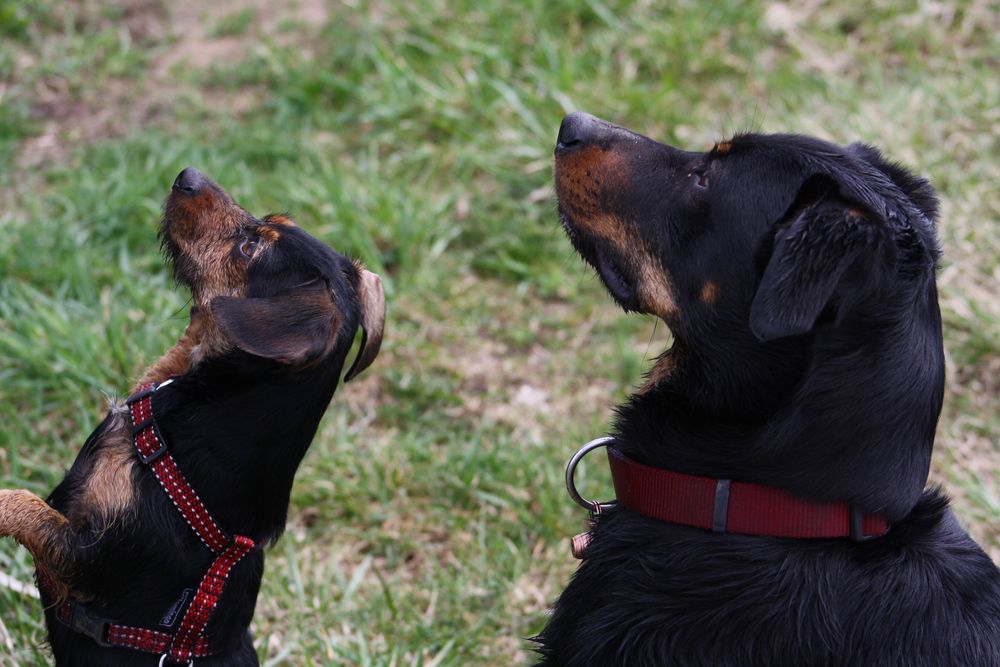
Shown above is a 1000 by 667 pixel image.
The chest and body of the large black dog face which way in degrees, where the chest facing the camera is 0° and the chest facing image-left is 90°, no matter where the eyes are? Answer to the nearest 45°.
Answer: approximately 90°

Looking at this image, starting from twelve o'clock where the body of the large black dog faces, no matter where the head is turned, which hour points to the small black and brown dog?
The small black and brown dog is roughly at 12 o'clock from the large black dog.
